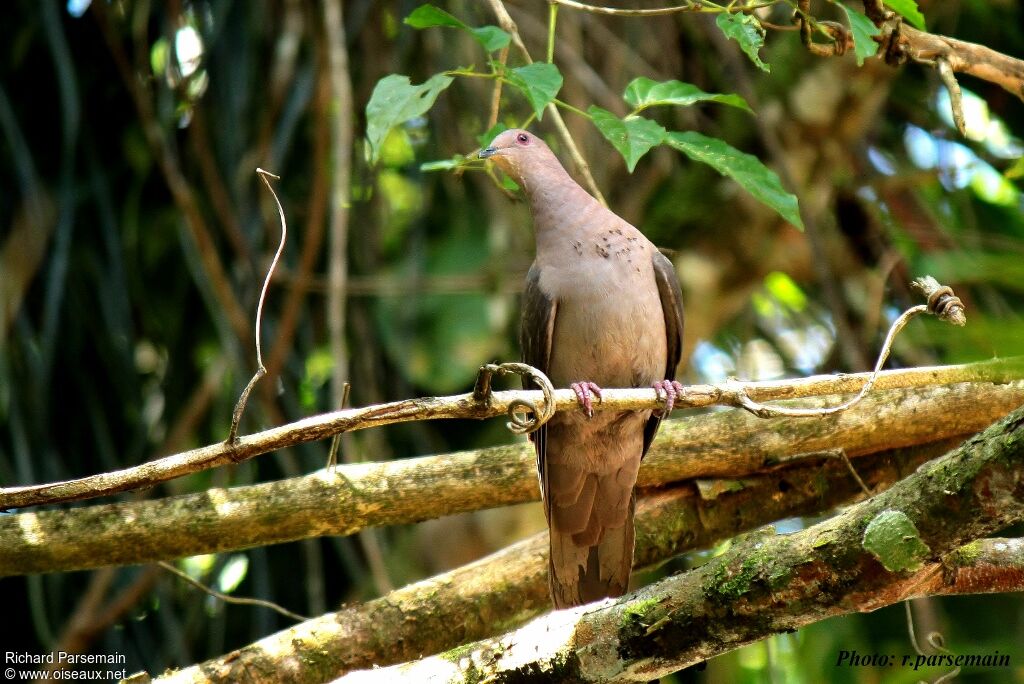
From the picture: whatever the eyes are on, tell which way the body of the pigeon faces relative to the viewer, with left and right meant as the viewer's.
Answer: facing the viewer
